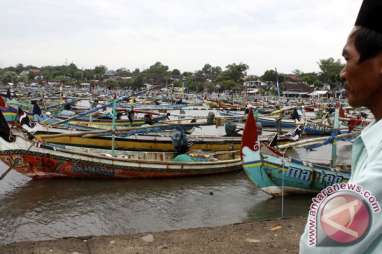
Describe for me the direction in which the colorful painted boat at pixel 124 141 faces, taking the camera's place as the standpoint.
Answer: facing to the left of the viewer

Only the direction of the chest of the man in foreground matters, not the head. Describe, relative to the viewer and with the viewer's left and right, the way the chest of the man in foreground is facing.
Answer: facing to the left of the viewer

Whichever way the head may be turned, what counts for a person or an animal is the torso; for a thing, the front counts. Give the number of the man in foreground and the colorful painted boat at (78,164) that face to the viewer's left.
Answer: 2

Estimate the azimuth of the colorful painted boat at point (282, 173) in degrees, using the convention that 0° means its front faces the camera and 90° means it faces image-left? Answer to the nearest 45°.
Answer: approximately 45°

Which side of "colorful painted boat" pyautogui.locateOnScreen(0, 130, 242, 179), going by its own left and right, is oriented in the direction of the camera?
left

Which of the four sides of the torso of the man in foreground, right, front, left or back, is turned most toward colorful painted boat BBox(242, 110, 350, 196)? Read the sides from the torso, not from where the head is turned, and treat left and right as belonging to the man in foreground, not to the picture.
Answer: right
